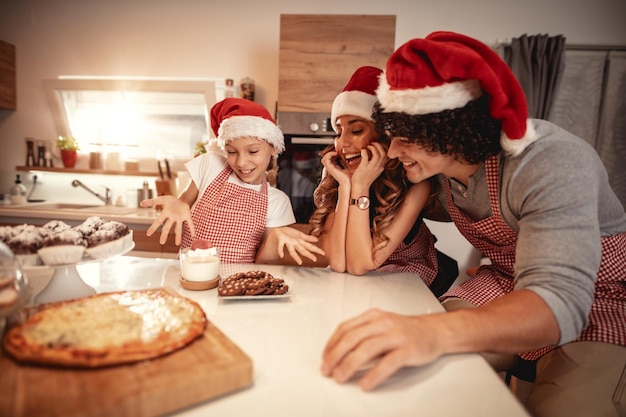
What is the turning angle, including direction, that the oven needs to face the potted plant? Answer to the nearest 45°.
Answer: approximately 90° to its right

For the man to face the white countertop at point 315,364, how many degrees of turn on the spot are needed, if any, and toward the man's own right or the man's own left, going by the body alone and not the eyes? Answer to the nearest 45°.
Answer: approximately 45° to the man's own left

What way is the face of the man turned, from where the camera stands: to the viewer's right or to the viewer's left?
to the viewer's left

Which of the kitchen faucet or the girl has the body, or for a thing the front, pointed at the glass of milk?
the girl

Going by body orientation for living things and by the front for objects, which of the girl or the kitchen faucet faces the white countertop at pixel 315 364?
the girl
